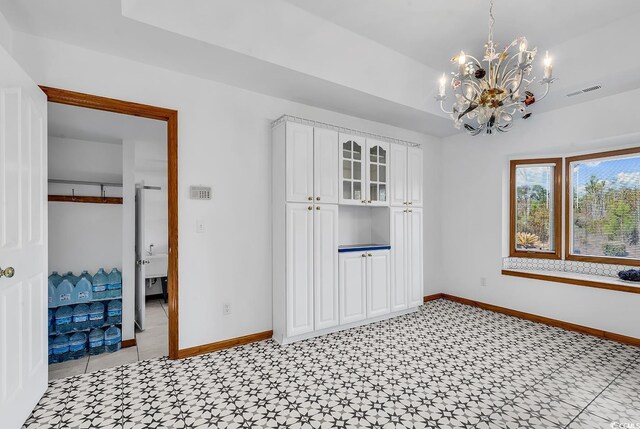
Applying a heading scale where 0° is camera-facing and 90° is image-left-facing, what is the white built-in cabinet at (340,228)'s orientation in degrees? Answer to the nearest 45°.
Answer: approximately 315°

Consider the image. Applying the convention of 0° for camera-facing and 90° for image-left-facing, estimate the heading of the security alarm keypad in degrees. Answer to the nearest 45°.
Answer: approximately 0°

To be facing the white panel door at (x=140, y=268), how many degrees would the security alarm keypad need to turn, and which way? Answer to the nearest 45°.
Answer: approximately 135° to its right

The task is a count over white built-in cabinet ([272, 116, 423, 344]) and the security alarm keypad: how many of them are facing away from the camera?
0

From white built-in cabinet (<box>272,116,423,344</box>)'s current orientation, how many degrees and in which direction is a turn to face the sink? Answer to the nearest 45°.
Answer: approximately 135° to its right

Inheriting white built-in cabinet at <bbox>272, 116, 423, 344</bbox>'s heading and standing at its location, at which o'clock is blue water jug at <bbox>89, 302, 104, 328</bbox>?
The blue water jug is roughly at 4 o'clock from the white built-in cabinet.

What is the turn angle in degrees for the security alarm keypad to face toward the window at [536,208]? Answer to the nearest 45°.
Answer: approximately 90° to its left

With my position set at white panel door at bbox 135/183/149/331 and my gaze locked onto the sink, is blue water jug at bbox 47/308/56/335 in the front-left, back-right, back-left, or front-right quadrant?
back-left

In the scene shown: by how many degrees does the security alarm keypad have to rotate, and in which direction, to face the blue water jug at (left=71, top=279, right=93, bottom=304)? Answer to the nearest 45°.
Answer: approximately 135° to its right

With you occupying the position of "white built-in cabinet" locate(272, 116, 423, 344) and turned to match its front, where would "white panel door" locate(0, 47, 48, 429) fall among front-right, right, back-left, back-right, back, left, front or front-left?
right

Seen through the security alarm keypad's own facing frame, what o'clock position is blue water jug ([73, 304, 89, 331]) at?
The blue water jug is roughly at 4 o'clock from the security alarm keypad.

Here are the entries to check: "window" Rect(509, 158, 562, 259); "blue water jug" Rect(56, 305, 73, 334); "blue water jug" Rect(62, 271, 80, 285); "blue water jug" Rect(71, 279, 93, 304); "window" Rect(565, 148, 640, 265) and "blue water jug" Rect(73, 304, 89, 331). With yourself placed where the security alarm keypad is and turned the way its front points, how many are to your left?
2

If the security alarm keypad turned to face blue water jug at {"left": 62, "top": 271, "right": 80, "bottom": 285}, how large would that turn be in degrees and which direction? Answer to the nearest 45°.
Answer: approximately 135° to its right

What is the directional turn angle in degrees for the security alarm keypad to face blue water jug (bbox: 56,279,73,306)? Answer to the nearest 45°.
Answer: approximately 135° to its right

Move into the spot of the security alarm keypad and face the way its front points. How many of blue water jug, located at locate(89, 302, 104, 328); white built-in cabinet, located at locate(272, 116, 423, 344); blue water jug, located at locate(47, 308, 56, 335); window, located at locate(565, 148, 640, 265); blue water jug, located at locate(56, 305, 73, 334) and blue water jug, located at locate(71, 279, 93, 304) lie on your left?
2
